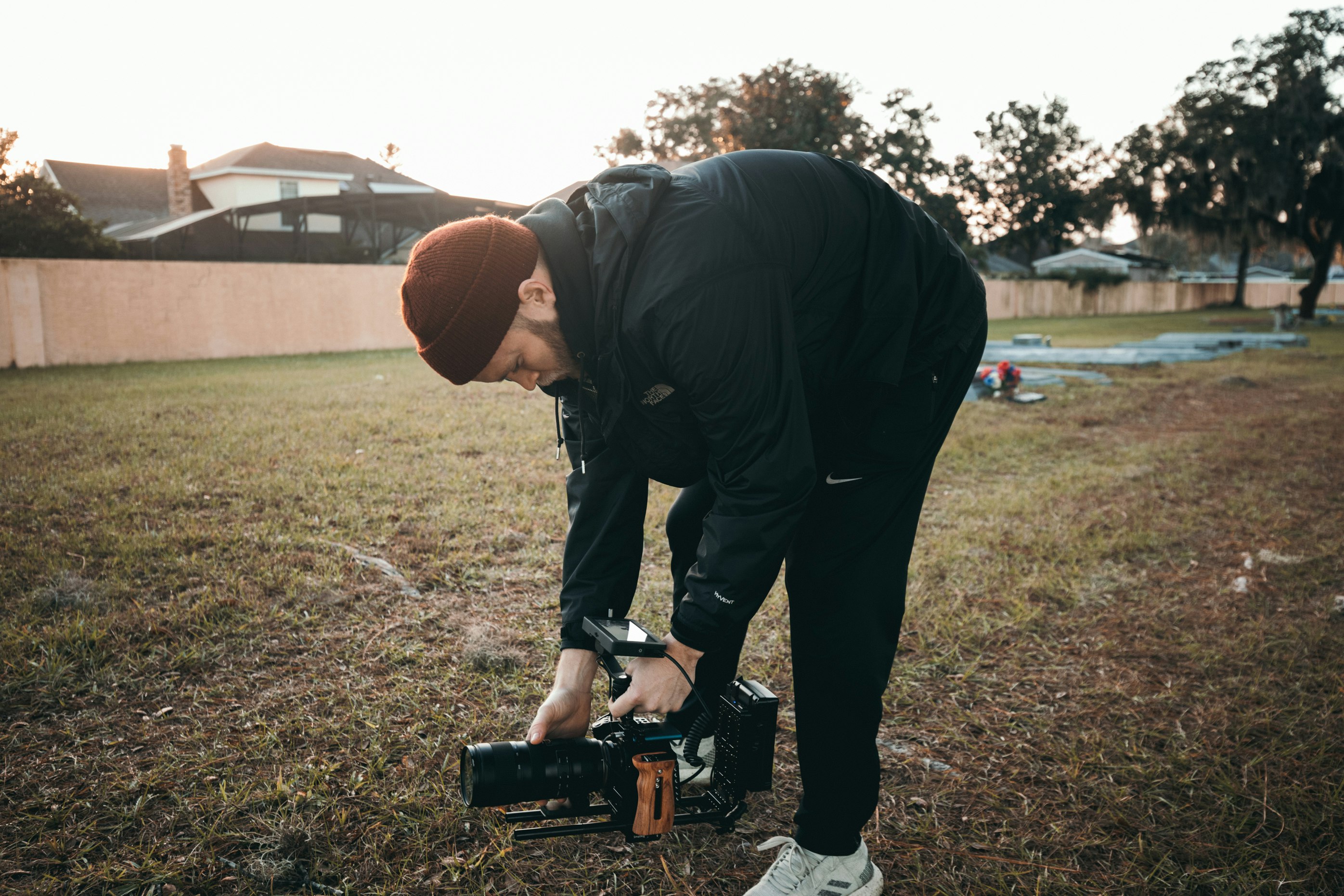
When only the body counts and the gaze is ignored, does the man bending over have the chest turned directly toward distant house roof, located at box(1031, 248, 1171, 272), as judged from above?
no

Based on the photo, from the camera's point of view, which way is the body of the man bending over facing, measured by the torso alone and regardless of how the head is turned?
to the viewer's left

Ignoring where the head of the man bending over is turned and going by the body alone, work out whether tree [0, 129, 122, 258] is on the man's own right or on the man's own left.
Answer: on the man's own right

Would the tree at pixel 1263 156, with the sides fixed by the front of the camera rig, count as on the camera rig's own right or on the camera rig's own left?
on the camera rig's own right

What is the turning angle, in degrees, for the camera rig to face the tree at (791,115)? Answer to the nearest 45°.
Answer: approximately 90° to its right

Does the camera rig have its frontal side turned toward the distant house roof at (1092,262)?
no

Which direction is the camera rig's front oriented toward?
to the viewer's left

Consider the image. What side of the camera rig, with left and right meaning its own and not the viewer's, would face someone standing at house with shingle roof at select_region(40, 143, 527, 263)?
right

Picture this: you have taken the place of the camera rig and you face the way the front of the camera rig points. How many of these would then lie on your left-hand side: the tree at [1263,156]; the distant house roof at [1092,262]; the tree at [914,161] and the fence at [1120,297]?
0

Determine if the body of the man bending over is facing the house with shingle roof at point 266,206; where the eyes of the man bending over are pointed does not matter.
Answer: no

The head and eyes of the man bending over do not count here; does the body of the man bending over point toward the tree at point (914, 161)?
no

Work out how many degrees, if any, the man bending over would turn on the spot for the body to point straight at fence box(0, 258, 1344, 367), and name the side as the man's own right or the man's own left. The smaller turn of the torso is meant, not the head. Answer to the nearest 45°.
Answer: approximately 45° to the man's own right

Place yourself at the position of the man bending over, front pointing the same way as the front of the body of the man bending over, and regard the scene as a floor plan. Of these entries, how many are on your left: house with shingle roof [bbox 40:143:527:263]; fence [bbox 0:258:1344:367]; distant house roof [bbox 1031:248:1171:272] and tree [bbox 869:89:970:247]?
0

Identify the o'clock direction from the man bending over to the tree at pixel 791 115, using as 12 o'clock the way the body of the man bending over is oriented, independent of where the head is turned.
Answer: The tree is roughly at 3 o'clock from the man bending over.

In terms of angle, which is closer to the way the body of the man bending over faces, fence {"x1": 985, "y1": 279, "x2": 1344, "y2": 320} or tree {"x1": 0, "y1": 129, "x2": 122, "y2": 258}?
the tree
